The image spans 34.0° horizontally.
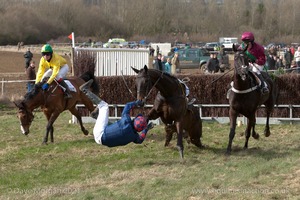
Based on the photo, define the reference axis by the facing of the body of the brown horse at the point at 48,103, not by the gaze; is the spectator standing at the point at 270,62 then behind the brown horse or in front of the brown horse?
behind

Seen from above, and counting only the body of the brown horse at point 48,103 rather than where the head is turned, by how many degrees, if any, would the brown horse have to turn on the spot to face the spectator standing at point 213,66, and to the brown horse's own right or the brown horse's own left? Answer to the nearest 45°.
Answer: approximately 180°

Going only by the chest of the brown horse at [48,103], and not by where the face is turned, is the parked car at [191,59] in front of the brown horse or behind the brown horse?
behind

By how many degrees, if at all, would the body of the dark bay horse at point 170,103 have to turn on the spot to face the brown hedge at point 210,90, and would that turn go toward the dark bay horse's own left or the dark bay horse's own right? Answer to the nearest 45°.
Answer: approximately 135° to the dark bay horse's own right

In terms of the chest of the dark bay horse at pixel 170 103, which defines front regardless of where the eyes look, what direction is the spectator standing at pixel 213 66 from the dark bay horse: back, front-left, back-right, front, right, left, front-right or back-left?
back-right

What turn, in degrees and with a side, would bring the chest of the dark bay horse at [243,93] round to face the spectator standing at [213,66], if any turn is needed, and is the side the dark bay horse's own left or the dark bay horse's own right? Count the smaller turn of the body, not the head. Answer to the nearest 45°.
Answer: approximately 135° to the dark bay horse's own right

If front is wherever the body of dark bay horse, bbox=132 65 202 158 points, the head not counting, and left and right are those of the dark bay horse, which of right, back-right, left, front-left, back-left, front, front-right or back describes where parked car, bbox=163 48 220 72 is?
back-right

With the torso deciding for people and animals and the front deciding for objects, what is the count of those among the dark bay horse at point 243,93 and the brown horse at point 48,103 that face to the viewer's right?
0

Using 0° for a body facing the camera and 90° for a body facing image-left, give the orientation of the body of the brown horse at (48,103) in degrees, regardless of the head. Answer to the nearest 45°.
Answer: approximately 45°

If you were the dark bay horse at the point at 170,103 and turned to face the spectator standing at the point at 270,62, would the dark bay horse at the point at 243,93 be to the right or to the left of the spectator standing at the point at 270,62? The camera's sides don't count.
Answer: right

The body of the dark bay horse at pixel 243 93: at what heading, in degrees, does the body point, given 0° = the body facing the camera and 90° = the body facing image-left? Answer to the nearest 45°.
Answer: approximately 45°
